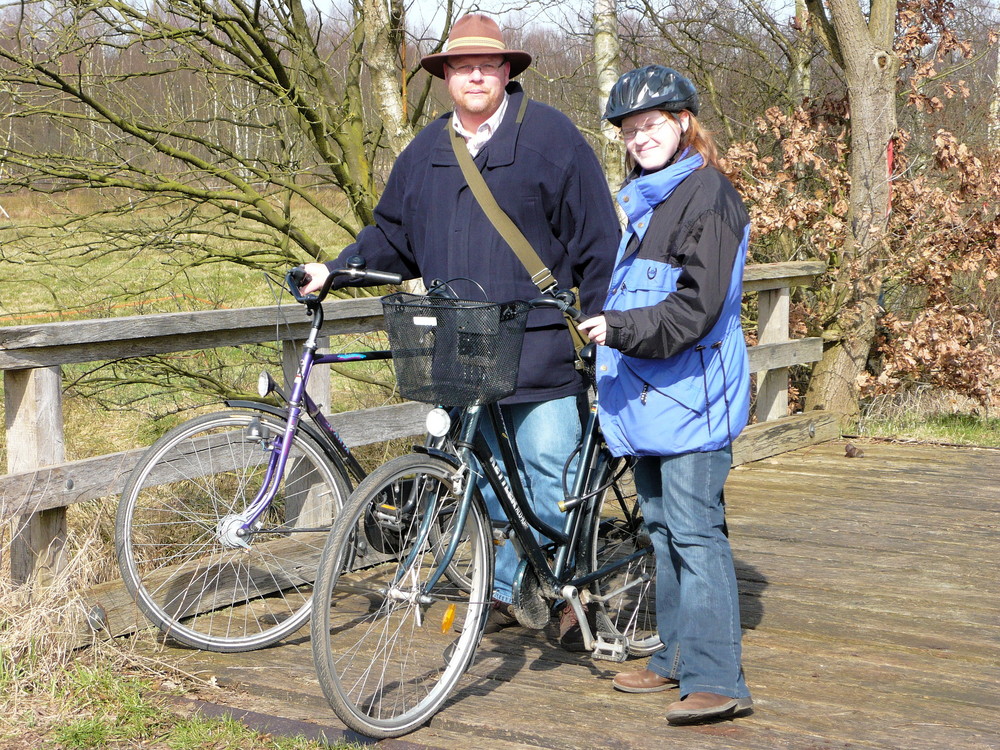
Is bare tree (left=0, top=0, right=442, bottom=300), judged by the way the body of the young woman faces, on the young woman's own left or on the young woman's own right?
on the young woman's own right

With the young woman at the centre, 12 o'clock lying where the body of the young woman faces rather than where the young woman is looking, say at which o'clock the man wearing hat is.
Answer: The man wearing hat is roughly at 3 o'clock from the young woman.

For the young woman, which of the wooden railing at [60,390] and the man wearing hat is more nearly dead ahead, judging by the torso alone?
the wooden railing

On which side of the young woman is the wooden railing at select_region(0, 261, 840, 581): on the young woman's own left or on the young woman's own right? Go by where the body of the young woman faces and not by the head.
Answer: on the young woman's own right

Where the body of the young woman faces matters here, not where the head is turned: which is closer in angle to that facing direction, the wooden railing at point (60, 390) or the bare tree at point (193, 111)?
the wooden railing

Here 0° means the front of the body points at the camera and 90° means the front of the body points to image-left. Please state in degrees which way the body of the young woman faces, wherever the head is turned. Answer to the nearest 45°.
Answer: approximately 45°
